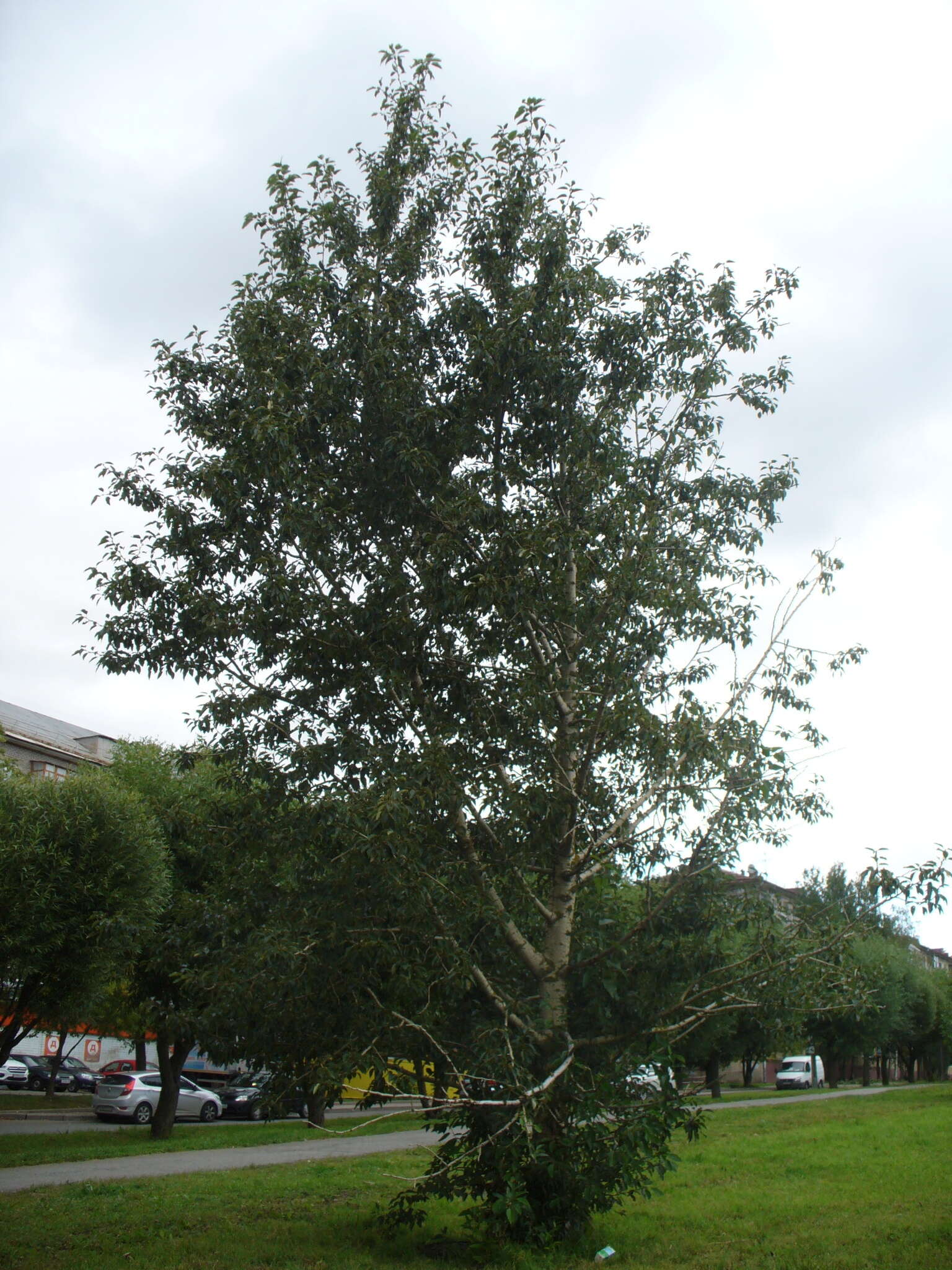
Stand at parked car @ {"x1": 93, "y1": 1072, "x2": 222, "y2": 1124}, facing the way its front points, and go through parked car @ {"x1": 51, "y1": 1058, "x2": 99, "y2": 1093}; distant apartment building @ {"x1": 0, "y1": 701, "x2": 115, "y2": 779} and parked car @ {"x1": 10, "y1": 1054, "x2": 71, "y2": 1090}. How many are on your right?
0

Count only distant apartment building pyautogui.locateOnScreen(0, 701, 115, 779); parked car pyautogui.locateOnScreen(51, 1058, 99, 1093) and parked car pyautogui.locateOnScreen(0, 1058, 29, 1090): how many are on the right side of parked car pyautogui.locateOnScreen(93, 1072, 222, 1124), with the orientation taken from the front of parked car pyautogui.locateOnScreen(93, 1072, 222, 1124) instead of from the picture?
0

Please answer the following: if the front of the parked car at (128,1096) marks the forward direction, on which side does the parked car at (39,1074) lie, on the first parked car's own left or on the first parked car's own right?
on the first parked car's own left

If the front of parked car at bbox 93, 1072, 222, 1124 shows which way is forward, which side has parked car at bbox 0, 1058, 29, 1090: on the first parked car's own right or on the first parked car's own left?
on the first parked car's own left

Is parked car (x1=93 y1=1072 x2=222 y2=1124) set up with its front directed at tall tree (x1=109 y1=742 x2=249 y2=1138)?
no

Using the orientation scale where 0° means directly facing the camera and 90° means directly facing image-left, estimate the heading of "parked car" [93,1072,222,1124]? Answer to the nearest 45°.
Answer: approximately 225°

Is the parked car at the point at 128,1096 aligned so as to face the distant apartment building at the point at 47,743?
no

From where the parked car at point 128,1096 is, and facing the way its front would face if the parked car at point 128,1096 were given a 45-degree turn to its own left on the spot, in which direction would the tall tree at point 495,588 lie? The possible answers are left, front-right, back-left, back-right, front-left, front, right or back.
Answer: back

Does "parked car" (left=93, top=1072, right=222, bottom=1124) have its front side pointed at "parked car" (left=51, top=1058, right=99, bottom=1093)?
no
